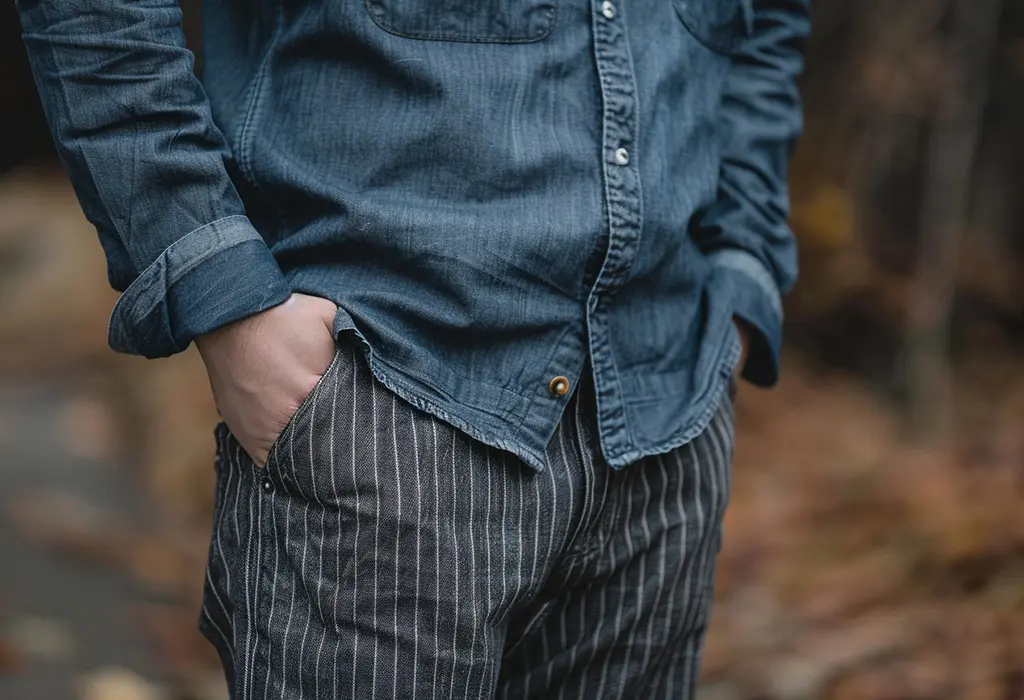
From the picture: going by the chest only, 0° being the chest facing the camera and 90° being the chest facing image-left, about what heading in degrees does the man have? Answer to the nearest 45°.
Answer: approximately 315°
